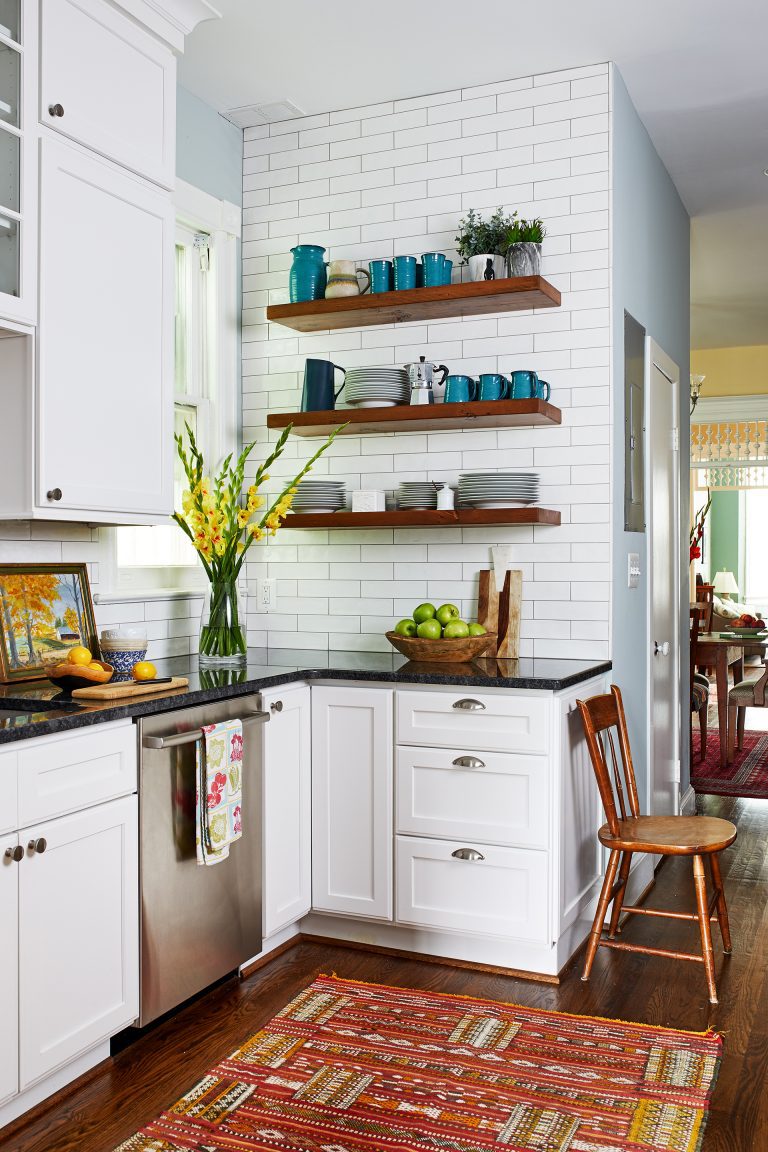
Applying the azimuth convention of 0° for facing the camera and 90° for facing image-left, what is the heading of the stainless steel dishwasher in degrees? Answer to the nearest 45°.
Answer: approximately 315°

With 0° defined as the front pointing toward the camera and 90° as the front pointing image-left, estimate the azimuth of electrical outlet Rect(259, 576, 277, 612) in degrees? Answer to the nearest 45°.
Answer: approximately 0°

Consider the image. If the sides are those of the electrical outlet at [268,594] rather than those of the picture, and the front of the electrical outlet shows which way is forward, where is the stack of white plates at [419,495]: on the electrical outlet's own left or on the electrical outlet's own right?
on the electrical outlet's own left

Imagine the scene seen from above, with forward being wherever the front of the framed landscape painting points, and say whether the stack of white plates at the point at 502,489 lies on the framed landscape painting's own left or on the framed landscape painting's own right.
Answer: on the framed landscape painting's own left

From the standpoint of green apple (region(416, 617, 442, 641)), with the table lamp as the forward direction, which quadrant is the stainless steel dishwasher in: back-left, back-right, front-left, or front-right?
back-left

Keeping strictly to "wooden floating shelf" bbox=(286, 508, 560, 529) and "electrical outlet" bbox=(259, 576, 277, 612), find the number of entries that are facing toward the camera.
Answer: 2

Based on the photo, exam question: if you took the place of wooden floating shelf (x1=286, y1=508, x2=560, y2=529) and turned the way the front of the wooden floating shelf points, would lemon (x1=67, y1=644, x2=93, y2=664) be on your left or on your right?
on your right

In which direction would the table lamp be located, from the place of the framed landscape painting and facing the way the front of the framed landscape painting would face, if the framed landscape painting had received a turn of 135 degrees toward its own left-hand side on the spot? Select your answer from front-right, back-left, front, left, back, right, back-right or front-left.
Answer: front-right

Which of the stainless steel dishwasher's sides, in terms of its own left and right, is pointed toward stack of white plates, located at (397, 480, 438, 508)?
left
